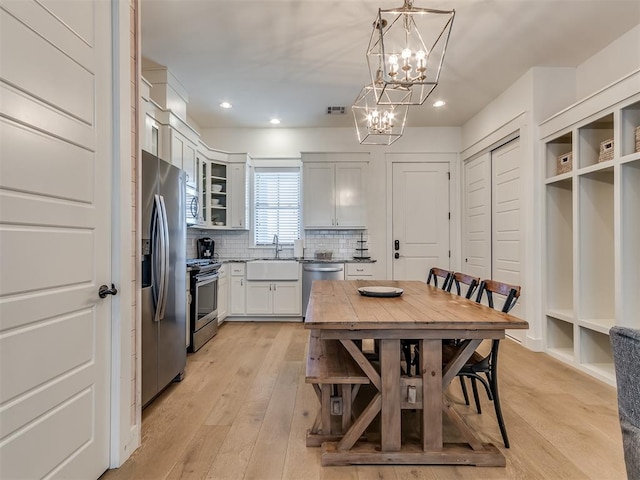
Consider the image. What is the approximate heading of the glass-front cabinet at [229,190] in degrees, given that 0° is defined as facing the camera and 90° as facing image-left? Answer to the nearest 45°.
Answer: approximately 315°

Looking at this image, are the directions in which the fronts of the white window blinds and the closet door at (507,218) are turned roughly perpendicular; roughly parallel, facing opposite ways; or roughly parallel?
roughly perpendicular

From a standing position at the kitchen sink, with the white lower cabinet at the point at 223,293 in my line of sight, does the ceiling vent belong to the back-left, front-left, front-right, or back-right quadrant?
back-left

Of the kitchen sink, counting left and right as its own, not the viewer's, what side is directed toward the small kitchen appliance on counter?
right

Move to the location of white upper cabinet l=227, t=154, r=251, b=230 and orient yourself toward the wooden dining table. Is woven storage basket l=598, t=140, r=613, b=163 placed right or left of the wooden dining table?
left

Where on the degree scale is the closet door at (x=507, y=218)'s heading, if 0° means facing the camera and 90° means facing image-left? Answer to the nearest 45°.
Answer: approximately 45°
